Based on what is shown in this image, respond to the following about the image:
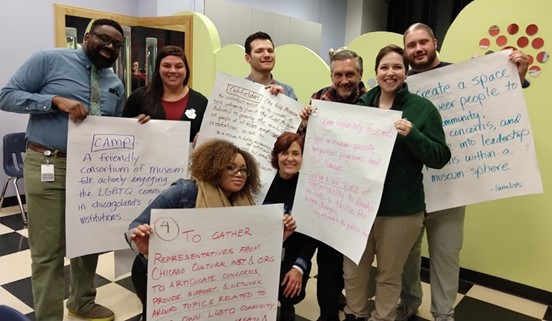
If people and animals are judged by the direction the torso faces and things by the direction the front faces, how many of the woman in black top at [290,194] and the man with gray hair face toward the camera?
2

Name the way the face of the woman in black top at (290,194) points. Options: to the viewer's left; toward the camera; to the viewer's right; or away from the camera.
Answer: toward the camera

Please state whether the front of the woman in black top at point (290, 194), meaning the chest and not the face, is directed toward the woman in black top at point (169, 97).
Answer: no

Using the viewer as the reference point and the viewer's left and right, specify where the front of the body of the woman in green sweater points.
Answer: facing the viewer and to the left of the viewer

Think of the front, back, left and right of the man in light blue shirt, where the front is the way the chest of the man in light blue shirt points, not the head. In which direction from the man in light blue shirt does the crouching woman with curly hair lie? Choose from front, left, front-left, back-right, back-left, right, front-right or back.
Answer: front

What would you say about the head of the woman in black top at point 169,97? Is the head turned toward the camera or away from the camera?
toward the camera

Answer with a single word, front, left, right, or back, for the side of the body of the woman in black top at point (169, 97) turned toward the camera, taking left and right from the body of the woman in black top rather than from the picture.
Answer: front

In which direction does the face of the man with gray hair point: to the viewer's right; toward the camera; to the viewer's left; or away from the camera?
toward the camera

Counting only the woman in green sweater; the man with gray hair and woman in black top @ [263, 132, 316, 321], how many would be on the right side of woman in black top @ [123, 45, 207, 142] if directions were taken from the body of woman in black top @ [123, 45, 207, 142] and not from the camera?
0

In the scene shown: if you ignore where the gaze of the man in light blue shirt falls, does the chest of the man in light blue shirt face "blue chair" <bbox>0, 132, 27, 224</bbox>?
no

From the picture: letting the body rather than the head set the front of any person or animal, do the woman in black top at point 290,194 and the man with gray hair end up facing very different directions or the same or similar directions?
same or similar directions

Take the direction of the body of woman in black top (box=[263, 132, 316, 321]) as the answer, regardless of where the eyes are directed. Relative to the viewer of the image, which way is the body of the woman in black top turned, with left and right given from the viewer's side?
facing the viewer

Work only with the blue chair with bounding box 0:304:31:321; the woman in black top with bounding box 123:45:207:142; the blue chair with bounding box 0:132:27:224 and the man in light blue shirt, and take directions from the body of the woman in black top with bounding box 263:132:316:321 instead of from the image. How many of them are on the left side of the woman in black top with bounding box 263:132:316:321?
0

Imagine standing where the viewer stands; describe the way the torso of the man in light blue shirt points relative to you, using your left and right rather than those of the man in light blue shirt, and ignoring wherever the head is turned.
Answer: facing the viewer and to the right of the viewer
